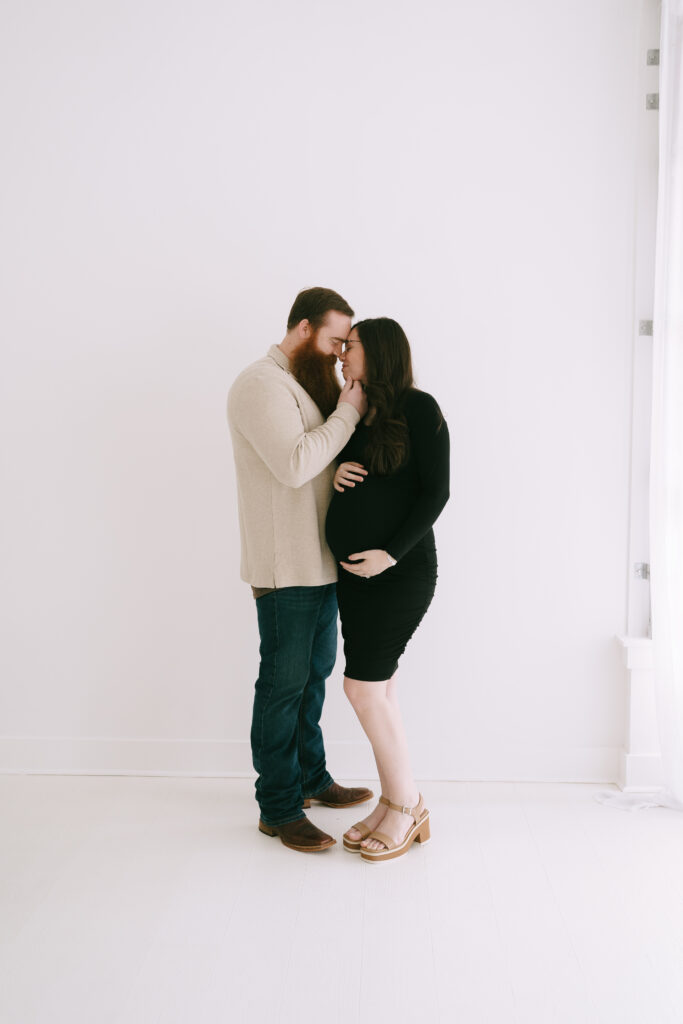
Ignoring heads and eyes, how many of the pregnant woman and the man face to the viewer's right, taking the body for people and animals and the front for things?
1

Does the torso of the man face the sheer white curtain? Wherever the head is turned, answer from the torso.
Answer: yes

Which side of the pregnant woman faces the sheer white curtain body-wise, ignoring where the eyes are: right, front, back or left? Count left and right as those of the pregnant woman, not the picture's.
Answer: back

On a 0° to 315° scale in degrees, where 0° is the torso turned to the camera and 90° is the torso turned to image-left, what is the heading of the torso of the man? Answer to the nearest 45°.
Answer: approximately 270°

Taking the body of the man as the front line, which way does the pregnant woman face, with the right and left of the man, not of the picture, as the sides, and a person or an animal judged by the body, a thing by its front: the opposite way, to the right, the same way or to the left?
the opposite way

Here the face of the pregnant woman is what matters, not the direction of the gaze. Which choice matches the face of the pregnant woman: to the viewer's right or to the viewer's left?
to the viewer's left

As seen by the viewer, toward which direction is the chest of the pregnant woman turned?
to the viewer's left
